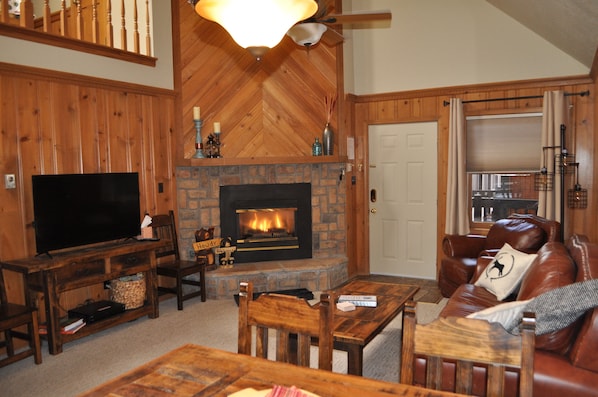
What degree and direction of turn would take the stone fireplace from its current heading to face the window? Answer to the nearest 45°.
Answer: approximately 90° to its left

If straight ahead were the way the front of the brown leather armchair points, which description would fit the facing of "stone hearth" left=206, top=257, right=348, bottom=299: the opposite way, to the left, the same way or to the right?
to the left

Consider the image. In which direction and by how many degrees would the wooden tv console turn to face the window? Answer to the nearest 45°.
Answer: approximately 45° to its left

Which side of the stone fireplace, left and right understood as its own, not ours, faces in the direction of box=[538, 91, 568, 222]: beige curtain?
left

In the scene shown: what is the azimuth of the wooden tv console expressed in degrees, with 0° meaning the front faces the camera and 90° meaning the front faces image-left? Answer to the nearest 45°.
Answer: approximately 315°

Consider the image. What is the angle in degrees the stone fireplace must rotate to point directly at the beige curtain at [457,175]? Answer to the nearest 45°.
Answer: approximately 90° to its left

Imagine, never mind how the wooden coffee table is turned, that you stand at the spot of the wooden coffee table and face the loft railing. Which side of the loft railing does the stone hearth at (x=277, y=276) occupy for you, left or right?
right
